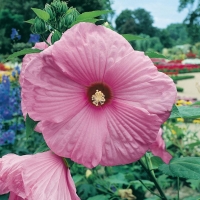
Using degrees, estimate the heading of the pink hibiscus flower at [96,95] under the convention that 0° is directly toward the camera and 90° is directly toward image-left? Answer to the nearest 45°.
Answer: approximately 0°
